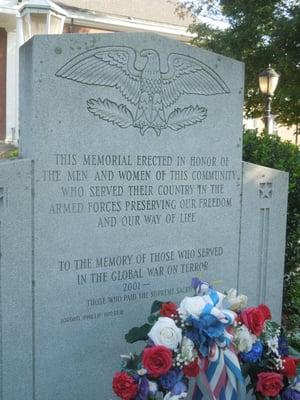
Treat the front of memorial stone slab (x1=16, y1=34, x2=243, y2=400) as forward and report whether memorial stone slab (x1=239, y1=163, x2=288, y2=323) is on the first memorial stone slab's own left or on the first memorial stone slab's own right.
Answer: on the first memorial stone slab's own left

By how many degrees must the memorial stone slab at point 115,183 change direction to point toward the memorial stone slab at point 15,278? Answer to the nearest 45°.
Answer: approximately 90° to its right

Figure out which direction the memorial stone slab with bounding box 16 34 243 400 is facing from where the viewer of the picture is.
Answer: facing the viewer and to the right of the viewer

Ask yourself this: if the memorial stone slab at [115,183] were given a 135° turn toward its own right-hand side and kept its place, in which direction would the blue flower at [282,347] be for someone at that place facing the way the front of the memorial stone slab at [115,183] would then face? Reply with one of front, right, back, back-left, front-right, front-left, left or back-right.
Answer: back

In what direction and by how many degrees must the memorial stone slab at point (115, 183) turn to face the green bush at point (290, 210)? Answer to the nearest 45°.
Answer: approximately 90° to its left
